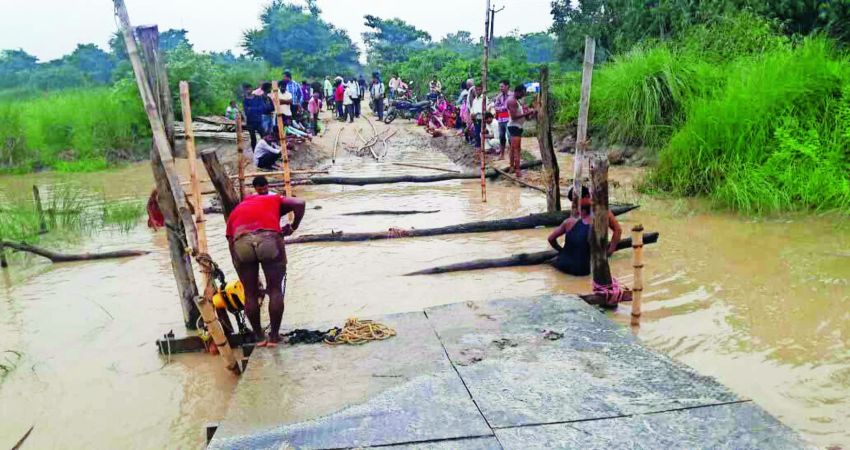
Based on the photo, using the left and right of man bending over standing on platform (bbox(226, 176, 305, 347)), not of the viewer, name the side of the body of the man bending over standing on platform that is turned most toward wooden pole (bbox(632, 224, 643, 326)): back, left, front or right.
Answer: right

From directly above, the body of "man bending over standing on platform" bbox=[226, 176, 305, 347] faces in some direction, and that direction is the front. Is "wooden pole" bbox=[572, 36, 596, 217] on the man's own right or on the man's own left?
on the man's own right

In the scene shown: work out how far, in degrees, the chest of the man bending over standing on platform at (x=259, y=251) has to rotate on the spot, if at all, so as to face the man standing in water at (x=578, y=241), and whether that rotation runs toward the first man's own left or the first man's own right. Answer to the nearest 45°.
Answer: approximately 90° to the first man's own right

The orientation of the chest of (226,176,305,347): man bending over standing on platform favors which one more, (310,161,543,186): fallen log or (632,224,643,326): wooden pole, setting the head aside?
the fallen log

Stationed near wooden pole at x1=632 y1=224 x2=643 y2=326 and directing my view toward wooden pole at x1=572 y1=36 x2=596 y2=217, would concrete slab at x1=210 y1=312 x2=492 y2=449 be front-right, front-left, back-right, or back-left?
back-left

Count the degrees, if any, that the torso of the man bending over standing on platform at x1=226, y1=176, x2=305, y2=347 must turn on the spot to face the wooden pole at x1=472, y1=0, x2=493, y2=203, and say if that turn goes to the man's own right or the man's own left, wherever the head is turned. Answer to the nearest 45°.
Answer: approximately 45° to the man's own right

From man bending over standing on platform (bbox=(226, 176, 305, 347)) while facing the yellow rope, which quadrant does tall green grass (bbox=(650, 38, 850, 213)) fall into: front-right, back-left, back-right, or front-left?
front-left

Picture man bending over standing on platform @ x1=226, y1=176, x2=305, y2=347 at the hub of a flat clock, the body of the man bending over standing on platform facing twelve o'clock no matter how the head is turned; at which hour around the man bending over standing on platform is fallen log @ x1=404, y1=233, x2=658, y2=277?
The fallen log is roughly at 2 o'clock from the man bending over standing on platform.

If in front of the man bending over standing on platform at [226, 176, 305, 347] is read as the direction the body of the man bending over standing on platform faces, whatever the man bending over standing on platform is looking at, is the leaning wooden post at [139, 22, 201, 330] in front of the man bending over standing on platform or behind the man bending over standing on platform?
in front

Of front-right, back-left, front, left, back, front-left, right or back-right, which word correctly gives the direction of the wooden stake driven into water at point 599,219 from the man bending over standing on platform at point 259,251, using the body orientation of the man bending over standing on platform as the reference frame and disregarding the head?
right

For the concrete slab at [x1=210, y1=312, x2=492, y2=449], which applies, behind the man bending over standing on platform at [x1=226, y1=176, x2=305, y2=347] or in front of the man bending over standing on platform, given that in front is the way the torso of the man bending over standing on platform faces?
behind

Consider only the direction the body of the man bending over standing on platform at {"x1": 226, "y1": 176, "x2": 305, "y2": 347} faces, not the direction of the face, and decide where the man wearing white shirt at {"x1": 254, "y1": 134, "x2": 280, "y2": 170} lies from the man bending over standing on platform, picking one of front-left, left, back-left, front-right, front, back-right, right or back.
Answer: front

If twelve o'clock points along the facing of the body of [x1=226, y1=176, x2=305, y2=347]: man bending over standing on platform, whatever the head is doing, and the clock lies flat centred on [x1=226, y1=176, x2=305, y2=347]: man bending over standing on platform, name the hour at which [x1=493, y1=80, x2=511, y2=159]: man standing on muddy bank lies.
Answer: [x1=493, y1=80, x2=511, y2=159]: man standing on muddy bank is roughly at 1 o'clock from [x1=226, y1=176, x2=305, y2=347]: man bending over standing on platform.

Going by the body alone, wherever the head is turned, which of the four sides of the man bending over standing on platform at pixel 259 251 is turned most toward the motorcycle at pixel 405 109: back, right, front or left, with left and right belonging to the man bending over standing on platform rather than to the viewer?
front

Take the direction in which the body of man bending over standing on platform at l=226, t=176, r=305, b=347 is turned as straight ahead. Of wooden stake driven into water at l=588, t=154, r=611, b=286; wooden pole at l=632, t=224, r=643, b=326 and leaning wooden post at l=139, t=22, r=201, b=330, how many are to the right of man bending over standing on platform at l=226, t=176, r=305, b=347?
2

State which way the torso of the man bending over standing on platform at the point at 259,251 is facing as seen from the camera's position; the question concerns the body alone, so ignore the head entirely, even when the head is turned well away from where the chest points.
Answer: away from the camera
